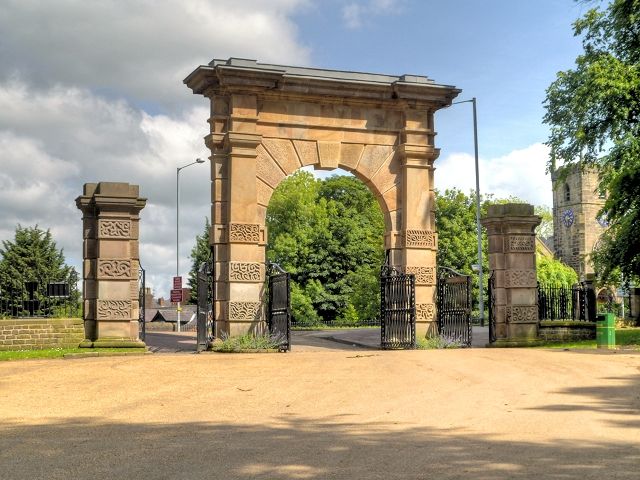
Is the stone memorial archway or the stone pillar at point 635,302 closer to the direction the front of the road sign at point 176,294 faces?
the stone memorial archway

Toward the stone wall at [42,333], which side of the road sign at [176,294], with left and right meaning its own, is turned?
front

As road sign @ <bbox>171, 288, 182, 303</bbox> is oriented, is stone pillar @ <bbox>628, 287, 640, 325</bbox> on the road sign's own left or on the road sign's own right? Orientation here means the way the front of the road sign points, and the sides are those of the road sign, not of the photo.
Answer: on the road sign's own left

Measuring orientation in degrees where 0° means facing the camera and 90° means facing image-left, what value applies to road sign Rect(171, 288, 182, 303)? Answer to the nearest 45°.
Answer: approximately 0°

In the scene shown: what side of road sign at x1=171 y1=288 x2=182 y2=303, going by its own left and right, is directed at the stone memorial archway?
front

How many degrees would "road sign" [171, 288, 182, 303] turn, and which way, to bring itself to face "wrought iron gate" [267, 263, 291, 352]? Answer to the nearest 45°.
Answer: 0° — it already faces it

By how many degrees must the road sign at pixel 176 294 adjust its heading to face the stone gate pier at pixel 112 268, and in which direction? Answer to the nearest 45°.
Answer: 0° — it already faces it

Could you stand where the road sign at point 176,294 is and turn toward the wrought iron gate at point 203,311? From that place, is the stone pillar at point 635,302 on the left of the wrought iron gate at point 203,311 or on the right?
left

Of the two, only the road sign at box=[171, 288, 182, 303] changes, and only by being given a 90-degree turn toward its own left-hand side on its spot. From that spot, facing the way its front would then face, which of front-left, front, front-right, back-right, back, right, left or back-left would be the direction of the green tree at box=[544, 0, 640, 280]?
front-right

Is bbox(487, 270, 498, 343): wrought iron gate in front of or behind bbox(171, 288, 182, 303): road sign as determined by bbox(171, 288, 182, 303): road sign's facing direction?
in front

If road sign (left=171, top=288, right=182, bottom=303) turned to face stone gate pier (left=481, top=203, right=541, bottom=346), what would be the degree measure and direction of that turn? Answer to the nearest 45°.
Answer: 0° — it already faces it

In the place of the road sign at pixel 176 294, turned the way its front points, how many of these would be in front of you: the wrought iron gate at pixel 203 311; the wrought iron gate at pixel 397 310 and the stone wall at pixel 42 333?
3

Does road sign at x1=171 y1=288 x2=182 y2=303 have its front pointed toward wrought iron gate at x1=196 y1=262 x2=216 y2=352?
yes
